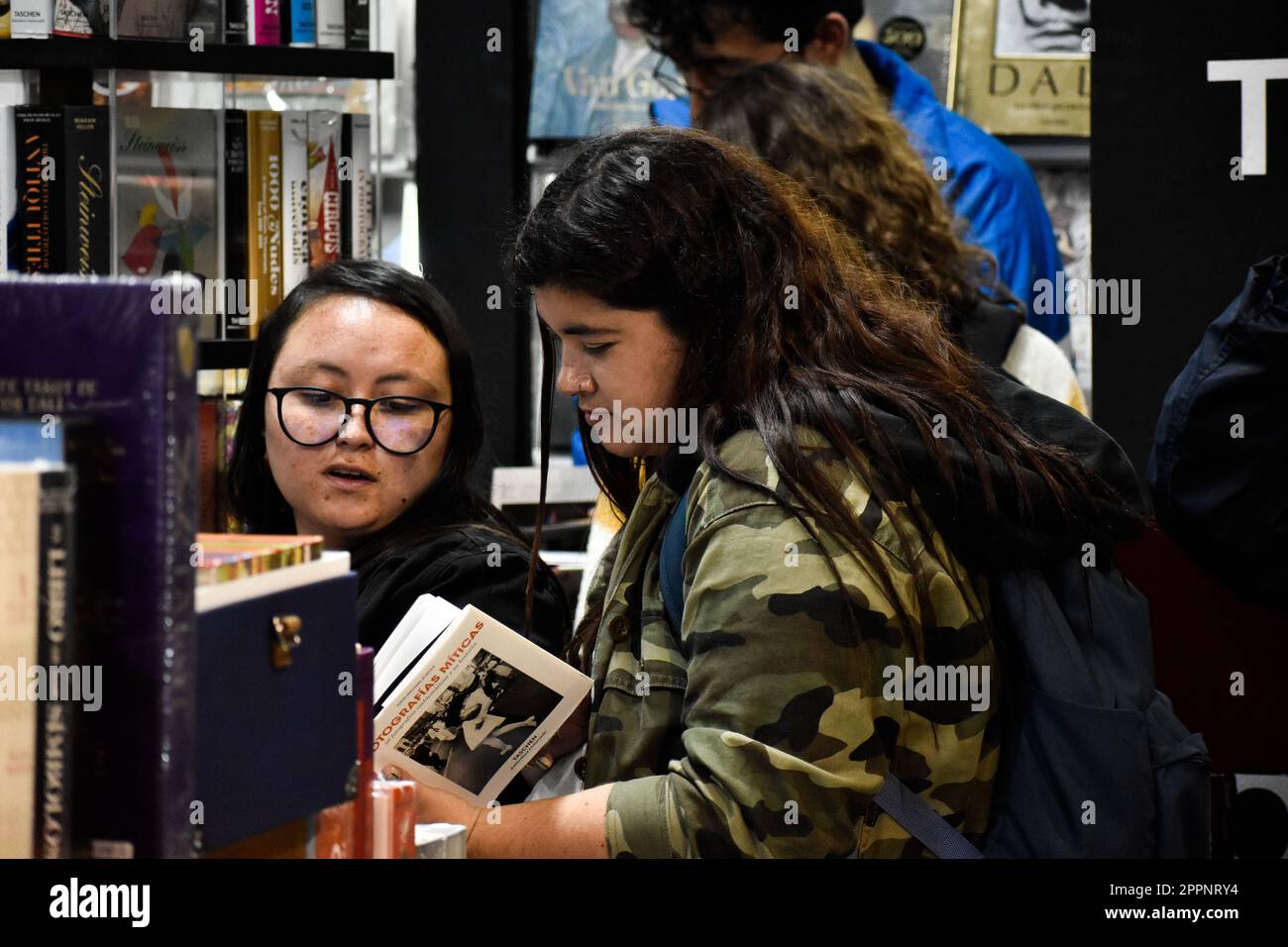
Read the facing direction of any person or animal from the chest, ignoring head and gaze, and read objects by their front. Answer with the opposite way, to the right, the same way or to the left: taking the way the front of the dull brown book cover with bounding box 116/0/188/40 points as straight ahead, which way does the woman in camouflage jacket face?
to the right

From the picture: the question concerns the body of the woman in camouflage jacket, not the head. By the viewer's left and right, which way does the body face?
facing to the left of the viewer

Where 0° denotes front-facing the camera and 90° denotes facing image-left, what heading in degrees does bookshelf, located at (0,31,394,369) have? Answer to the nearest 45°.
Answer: approximately 0°

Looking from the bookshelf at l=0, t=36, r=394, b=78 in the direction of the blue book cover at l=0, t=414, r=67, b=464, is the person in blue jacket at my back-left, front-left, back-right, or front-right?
back-left

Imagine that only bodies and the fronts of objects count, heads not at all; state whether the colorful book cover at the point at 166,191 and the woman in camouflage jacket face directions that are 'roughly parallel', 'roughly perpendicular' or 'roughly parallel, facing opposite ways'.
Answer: roughly perpendicular

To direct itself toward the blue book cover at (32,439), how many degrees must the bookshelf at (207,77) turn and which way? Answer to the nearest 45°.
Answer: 0° — it already faces it

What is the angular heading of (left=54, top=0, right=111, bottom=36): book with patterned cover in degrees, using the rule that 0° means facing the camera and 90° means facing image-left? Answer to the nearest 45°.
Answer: approximately 0°

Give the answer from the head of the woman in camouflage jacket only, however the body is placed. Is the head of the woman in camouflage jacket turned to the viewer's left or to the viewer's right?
to the viewer's left

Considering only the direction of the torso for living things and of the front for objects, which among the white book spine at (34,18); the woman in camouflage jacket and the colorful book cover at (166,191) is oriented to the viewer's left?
the woman in camouflage jacket
